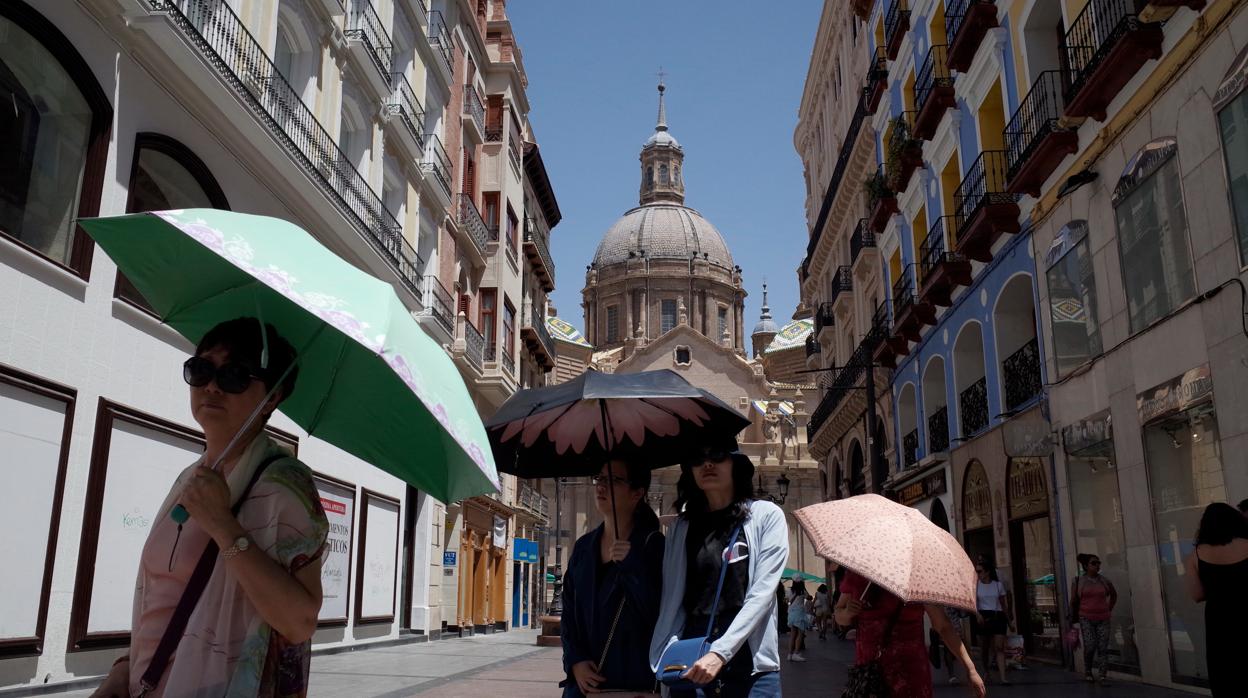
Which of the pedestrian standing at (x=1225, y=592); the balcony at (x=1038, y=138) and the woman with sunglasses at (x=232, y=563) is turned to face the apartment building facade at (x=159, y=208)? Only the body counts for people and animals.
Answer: the balcony

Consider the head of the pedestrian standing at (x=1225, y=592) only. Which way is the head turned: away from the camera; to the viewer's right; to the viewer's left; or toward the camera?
away from the camera

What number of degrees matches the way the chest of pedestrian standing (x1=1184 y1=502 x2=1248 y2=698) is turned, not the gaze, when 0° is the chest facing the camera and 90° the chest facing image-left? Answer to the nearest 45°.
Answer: approximately 180°

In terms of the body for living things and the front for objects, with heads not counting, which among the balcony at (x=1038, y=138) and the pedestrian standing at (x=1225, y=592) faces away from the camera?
the pedestrian standing

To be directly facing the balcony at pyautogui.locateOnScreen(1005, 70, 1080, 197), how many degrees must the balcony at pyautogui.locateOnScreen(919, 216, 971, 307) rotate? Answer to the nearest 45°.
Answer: approximately 90° to its left

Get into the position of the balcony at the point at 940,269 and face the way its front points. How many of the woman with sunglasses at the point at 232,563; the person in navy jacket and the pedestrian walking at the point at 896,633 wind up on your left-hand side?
3

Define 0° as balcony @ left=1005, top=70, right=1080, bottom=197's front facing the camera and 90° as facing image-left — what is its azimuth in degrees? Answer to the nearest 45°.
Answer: approximately 45°

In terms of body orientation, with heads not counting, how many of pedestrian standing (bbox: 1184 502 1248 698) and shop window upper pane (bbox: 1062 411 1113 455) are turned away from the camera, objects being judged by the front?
1

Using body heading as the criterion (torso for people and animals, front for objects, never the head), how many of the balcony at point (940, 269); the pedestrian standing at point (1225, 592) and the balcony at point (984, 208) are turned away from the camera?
1
